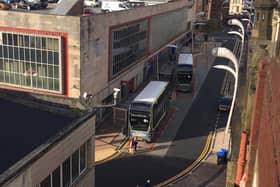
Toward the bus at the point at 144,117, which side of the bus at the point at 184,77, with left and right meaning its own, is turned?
front

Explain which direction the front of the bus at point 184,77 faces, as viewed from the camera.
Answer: facing the viewer

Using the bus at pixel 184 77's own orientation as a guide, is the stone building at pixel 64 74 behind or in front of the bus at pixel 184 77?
in front

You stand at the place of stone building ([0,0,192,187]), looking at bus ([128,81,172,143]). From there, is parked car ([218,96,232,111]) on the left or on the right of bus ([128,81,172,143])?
left

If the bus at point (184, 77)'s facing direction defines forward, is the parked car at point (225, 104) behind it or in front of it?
in front
